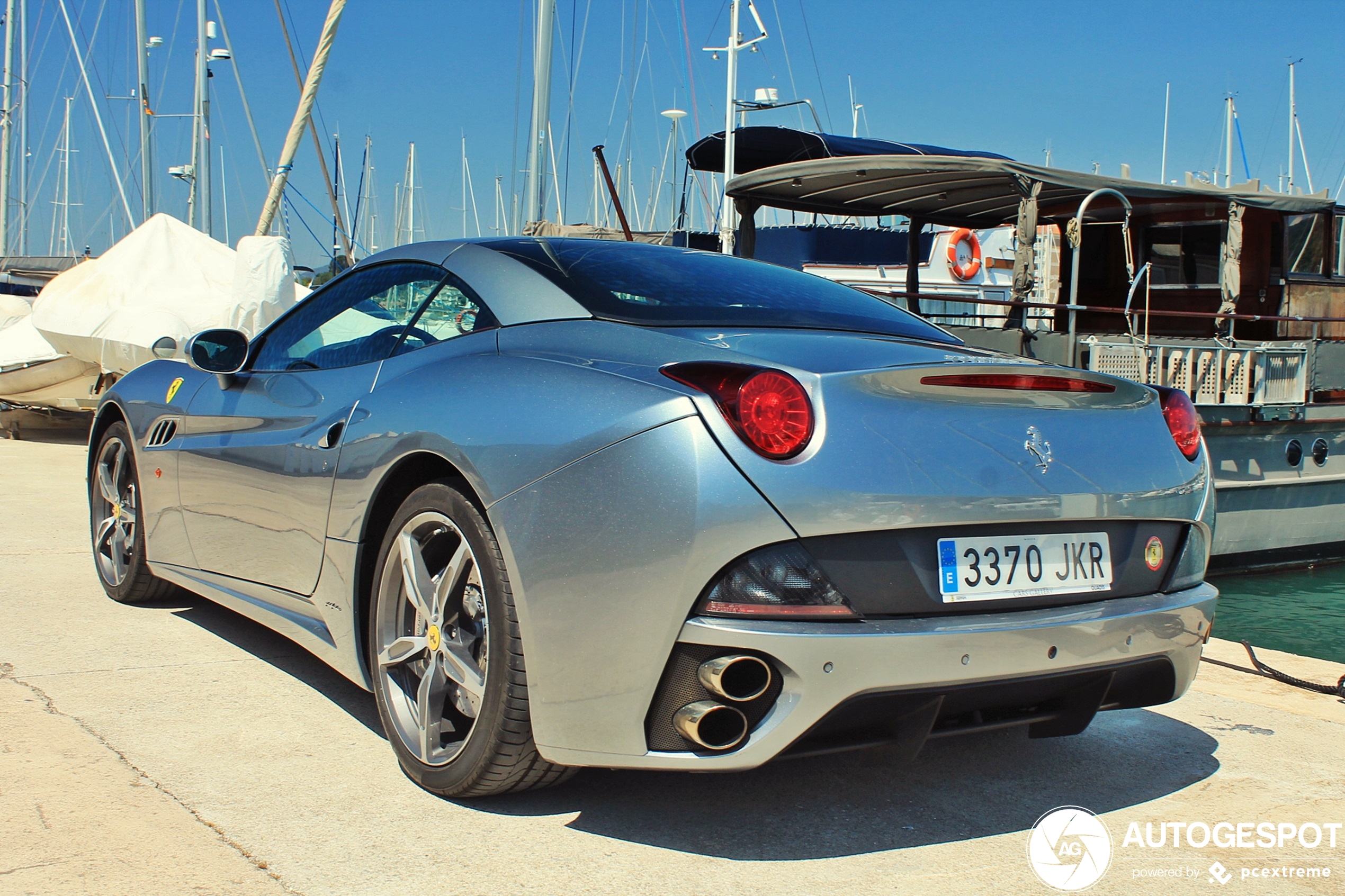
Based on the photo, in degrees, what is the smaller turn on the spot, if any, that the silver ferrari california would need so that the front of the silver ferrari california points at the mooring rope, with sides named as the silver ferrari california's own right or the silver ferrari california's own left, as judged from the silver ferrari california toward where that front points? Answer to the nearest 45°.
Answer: approximately 90° to the silver ferrari california's own right

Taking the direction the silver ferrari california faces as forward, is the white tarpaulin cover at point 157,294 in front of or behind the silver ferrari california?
in front

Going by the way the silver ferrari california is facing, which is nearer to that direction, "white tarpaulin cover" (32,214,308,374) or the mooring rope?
the white tarpaulin cover

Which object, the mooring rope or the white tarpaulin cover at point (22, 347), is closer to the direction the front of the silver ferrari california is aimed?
the white tarpaulin cover

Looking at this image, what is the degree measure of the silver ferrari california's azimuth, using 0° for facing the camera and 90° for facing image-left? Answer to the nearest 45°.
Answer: approximately 135°

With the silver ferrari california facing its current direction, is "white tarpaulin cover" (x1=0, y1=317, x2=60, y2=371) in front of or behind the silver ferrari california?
in front
